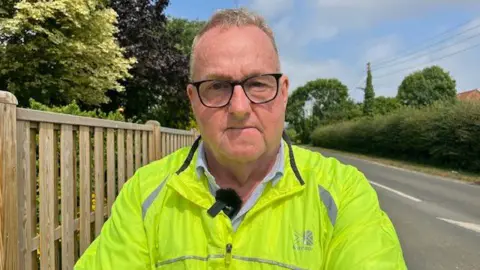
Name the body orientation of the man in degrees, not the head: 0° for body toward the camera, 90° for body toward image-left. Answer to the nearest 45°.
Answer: approximately 0°

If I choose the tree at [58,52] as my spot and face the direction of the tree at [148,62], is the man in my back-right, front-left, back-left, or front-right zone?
back-right

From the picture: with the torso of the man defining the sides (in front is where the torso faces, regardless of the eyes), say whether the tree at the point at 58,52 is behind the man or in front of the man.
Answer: behind

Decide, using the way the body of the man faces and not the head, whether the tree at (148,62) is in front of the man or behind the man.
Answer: behind
